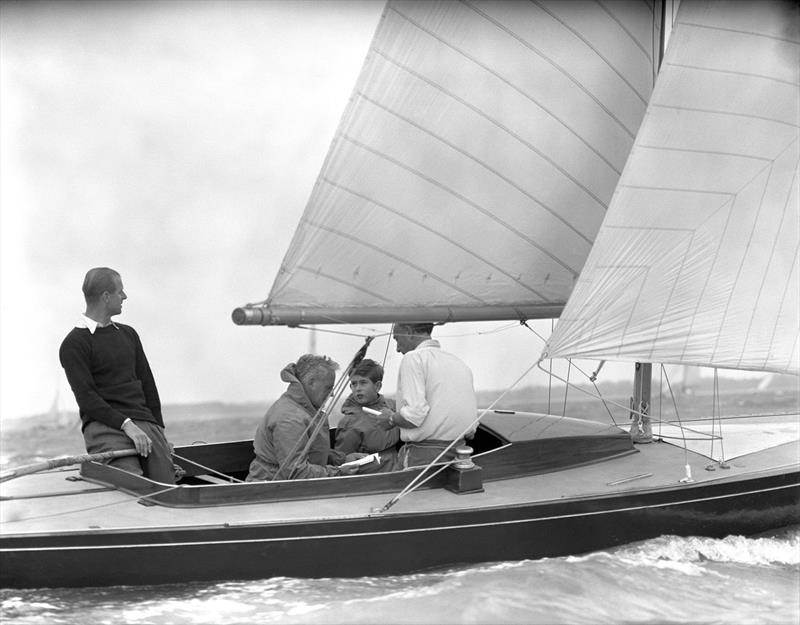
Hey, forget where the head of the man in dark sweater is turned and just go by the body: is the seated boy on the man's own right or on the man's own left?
on the man's own left

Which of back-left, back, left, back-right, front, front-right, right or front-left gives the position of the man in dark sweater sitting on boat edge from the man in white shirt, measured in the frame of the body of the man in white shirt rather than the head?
front-left

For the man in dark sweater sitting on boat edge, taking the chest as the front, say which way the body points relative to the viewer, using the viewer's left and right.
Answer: facing the viewer and to the right of the viewer

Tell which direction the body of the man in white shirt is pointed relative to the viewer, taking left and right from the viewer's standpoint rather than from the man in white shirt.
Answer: facing away from the viewer and to the left of the viewer

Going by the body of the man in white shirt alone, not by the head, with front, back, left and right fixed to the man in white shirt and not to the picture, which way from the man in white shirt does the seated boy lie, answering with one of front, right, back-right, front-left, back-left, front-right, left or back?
front

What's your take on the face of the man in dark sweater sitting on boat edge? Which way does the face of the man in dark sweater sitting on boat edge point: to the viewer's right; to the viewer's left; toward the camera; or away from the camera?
to the viewer's right

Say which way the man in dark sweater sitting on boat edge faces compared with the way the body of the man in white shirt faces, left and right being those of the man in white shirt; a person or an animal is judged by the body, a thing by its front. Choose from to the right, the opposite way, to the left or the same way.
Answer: the opposite way

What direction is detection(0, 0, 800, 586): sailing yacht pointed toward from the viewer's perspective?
to the viewer's right
